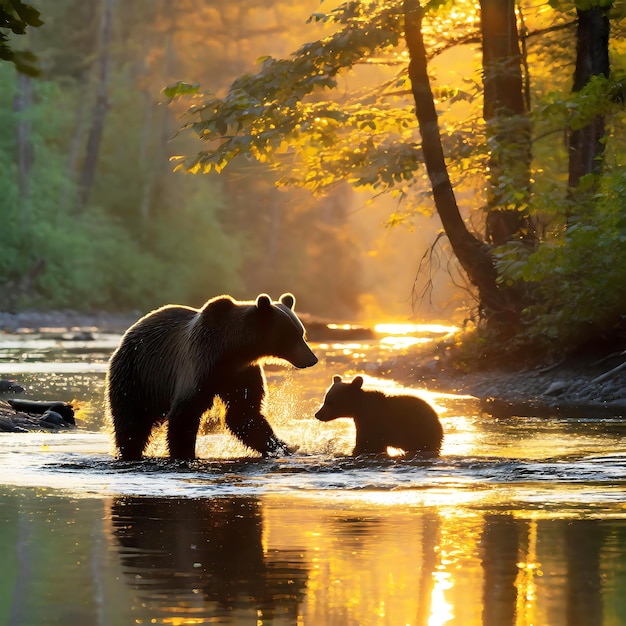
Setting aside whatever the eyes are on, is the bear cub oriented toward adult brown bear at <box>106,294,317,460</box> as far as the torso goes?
yes

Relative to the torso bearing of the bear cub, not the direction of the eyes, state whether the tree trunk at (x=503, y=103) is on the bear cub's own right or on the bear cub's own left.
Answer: on the bear cub's own right

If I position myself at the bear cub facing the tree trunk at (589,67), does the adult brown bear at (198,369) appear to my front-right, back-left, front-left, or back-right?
back-left

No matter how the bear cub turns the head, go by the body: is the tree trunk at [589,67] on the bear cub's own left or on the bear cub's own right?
on the bear cub's own right

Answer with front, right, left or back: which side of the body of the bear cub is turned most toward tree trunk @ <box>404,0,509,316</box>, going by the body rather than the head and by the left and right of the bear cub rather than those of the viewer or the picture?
right

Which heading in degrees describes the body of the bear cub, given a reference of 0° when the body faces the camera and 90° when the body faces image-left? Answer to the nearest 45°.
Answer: approximately 90°
